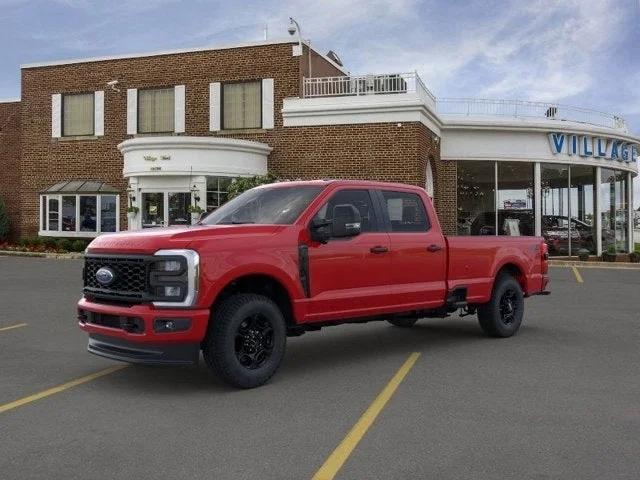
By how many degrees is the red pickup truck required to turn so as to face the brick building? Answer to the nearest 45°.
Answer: approximately 135° to its right

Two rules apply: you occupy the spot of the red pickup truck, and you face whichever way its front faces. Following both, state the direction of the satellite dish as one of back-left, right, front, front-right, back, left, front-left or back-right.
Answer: back-right

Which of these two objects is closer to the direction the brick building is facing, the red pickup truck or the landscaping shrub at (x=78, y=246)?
the red pickup truck

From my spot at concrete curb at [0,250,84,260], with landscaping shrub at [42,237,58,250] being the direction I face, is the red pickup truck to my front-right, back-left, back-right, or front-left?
back-right

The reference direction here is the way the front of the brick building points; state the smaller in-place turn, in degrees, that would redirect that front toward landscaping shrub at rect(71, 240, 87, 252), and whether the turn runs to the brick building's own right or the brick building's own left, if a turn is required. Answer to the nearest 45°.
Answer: approximately 90° to the brick building's own right

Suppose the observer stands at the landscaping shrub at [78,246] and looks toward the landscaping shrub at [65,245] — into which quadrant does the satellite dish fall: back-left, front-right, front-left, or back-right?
back-right

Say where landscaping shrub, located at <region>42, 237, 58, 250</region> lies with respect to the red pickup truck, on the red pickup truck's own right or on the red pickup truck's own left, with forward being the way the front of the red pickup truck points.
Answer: on the red pickup truck's own right

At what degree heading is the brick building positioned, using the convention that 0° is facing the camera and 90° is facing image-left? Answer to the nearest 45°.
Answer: approximately 0°

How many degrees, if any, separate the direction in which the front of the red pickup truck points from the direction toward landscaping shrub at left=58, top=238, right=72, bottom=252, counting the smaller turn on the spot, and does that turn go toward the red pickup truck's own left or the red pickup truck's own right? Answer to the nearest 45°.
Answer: approximately 90° to the red pickup truck's own right

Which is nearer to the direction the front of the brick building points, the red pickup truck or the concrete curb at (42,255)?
the red pickup truck

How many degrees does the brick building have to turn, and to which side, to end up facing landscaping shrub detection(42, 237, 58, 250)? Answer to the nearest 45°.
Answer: approximately 90° to its right

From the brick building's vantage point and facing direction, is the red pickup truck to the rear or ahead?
ahead

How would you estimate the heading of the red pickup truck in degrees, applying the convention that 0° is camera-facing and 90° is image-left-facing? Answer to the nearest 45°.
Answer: approximately 45°

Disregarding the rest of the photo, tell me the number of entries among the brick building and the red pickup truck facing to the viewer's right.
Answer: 0

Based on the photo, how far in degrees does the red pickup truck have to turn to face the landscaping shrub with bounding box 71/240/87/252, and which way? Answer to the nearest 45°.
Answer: approximately 90° to its right
